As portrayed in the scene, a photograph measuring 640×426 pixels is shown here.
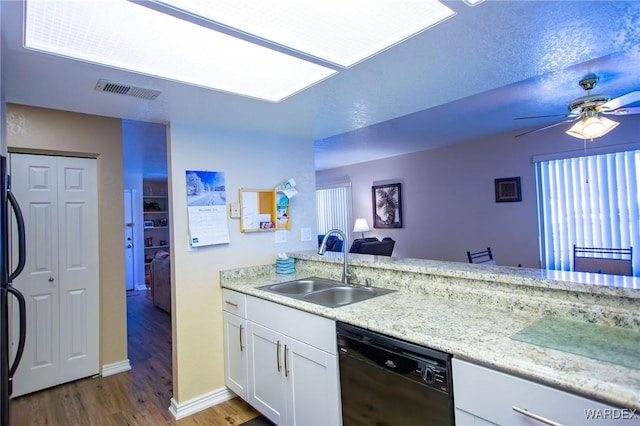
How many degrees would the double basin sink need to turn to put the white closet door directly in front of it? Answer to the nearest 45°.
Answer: approximately 45° to its right

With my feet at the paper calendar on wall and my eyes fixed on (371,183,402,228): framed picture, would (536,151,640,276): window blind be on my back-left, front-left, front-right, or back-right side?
front-right

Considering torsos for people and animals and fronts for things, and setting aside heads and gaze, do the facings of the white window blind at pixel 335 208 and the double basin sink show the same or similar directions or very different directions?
same or similar directions

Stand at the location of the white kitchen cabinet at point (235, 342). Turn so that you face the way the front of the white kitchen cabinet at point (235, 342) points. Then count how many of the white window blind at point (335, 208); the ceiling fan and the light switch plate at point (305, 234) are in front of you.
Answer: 0

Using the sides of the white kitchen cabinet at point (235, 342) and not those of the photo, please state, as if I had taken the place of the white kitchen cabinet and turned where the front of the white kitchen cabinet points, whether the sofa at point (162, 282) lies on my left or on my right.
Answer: on my right

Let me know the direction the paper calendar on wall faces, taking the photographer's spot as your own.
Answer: facing the viewer and to the right of the viewer

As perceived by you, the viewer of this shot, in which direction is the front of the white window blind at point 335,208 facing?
facing the viewer and to the left of the viewer

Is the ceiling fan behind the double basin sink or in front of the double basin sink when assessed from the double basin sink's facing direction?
behind

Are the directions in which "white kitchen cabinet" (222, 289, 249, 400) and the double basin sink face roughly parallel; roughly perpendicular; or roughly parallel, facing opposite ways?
roughly parallel

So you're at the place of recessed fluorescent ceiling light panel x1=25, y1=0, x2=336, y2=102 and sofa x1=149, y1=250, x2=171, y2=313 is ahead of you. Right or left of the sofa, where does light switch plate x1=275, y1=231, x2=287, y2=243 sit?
right

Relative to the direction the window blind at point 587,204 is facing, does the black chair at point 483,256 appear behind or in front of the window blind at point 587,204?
in front

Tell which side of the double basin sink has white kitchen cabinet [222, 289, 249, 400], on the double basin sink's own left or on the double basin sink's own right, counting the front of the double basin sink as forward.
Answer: on the double basin sink's own right

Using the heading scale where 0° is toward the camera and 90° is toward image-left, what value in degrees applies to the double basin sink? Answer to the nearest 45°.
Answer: approximately 45°

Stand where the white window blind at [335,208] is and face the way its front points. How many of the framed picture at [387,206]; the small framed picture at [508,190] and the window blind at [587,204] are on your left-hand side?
3

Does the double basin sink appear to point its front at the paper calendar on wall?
no

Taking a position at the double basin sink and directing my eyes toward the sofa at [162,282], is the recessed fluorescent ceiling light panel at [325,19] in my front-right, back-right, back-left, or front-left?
back-left

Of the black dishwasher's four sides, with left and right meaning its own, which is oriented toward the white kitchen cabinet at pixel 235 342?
right

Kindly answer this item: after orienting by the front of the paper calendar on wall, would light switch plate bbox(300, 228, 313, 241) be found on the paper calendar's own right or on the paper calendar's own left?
on the paper calendar's own left

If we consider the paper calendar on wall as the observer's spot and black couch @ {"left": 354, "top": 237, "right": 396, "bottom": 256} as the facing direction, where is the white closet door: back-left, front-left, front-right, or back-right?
back-left

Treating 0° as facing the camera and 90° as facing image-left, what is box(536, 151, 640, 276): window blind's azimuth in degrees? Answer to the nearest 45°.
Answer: approximately 45°

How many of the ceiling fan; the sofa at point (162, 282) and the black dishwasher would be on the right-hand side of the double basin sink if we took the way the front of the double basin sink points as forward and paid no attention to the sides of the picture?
1

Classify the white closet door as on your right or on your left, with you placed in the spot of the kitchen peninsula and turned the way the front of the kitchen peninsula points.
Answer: on your right
